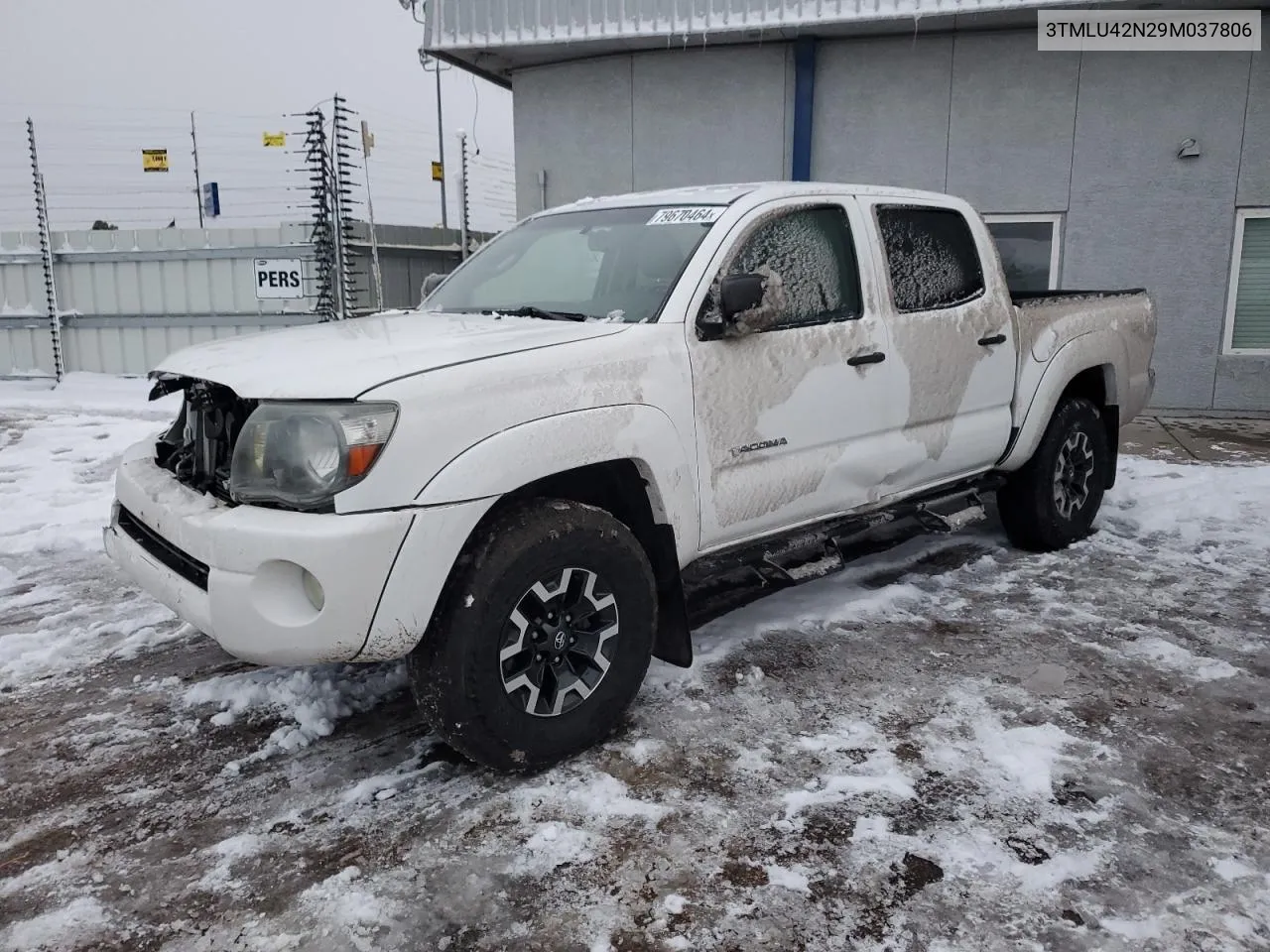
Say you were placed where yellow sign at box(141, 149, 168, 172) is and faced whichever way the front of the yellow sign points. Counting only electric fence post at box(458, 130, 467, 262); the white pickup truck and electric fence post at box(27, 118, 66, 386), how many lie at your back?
0

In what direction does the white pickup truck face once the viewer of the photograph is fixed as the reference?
facing the viewer and to the left of the viewer

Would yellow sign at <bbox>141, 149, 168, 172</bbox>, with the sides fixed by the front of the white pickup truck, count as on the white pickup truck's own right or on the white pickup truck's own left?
on the white pickup truck's own right

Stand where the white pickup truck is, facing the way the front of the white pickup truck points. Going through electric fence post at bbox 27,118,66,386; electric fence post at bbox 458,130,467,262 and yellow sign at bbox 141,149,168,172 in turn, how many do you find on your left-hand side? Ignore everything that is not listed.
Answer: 0

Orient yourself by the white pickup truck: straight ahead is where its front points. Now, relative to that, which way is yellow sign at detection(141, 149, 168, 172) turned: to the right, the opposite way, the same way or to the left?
to the left

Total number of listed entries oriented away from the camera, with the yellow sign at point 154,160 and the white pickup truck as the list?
0

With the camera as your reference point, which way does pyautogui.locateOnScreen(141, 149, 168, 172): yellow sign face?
facing the viewer

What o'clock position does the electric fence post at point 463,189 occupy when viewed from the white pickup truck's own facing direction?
The electric fence post is roughly at 4 o'clock from the white pickup truck.

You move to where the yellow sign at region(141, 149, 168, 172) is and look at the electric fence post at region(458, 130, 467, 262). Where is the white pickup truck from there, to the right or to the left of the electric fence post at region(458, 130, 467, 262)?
right

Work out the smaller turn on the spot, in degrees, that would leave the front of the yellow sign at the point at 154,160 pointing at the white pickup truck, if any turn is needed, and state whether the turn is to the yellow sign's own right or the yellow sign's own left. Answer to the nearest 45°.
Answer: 0° — it already faces it

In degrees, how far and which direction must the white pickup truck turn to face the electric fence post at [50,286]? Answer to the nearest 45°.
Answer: approximately 90° to its right
